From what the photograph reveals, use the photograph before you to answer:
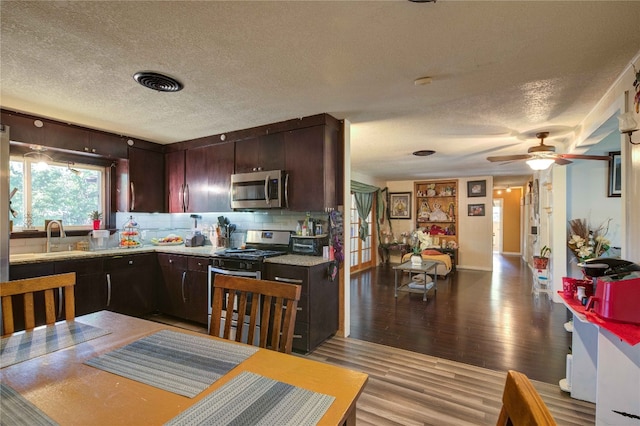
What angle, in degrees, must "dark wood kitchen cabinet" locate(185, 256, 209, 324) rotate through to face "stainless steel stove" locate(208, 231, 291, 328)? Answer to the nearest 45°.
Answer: approximately 90° to its left

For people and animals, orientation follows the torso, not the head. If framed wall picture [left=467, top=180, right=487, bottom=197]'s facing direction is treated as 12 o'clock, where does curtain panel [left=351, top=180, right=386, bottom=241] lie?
The curtain panel is roughly at 2 o'clock from the framed wall picture.

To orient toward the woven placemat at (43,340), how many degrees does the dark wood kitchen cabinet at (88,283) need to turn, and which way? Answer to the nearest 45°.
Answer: approximately 45° to its right

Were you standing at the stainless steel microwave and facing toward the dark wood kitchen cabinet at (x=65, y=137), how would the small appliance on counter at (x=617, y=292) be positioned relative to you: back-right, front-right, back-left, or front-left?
back-left

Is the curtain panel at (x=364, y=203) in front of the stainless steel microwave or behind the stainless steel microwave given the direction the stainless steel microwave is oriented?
behind

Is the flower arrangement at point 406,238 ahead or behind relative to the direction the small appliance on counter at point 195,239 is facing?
behind

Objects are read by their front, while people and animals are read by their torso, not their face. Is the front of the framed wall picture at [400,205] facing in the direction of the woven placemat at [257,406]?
yes

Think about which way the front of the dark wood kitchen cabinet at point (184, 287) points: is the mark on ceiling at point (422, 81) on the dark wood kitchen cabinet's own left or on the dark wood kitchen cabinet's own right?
on the dark wood kitchen cabinet's own left

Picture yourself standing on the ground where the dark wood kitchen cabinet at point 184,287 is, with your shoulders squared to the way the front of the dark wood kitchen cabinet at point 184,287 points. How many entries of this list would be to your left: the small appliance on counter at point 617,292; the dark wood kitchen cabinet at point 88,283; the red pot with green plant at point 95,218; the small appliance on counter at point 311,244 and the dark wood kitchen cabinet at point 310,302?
3

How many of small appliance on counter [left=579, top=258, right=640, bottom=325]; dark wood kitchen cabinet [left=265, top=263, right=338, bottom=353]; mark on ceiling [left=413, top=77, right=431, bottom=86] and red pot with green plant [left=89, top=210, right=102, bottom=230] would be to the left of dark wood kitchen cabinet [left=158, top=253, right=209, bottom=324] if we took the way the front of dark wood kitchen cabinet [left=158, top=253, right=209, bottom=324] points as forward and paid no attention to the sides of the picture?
3

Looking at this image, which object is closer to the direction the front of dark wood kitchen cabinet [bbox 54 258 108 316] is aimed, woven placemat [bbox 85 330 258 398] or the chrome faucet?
the woven placemat

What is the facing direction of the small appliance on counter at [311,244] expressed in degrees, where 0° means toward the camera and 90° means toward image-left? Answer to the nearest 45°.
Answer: approximately 45°
